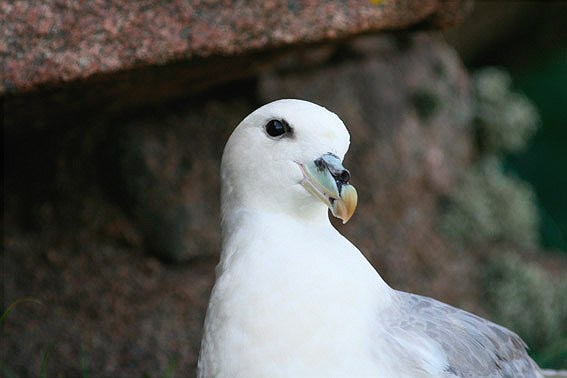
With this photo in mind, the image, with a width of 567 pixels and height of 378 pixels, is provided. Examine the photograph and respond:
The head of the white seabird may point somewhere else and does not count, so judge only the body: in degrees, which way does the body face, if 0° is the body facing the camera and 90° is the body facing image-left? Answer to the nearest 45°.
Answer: approximately 45°
